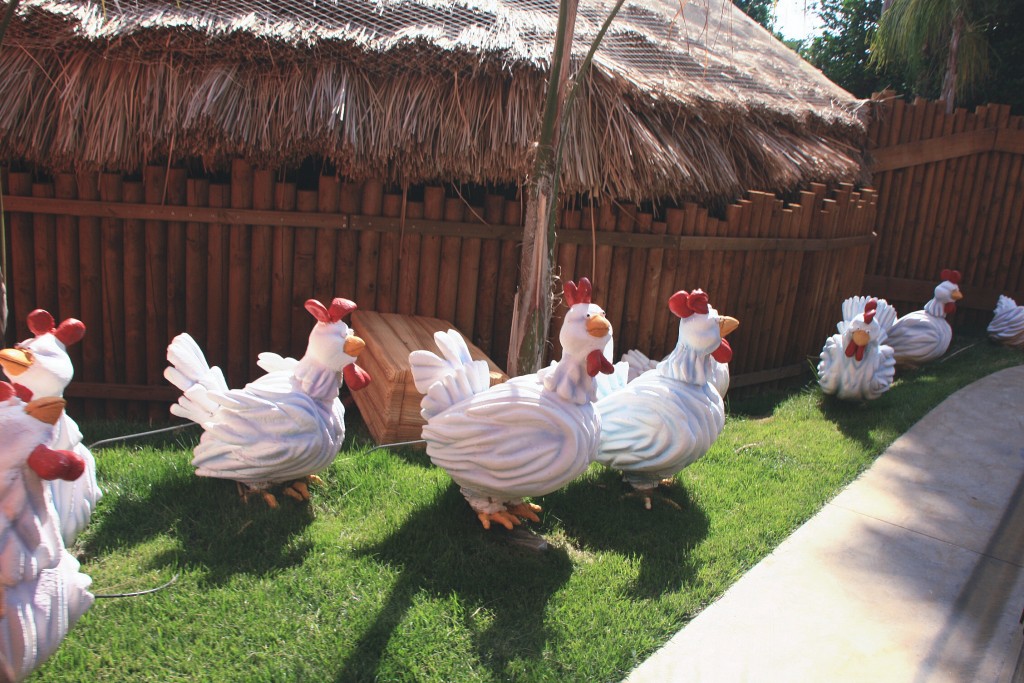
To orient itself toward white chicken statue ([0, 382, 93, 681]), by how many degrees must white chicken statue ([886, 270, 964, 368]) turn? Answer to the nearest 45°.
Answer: approximately 90° to its right

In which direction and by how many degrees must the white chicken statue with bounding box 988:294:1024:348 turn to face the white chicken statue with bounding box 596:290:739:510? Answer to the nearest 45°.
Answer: approximately 90° to its right

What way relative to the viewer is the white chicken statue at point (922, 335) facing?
to the viewer's right

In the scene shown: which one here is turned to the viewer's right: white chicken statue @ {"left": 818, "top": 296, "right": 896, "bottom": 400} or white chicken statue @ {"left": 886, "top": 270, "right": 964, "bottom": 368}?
white chicken statue @ {"left": 886, "top": 270, "right": 964, "bottom": 368}

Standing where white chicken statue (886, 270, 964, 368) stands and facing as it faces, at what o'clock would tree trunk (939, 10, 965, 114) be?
The tree trunk is roughly at 9 o'clock from the white chicken statue.

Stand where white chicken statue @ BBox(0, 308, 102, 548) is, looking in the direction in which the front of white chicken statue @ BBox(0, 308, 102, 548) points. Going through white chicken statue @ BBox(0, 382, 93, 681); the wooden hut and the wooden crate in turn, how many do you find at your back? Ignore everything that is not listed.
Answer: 2

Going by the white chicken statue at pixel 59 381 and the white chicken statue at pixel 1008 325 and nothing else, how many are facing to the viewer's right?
1

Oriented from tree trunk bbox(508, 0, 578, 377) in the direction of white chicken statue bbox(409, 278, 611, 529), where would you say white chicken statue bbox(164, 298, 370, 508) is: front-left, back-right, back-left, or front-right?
front-right

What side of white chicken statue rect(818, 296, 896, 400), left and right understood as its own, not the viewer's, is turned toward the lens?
front

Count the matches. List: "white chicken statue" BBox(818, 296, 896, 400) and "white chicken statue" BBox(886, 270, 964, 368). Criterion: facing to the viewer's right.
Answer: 1

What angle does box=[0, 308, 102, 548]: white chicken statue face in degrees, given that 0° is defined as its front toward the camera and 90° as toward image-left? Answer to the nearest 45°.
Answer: approximately 45°

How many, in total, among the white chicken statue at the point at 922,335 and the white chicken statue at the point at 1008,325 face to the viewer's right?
2

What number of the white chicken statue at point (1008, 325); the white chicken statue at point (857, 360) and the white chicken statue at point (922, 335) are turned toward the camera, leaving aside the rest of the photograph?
1

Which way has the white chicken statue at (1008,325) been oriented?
to the viewer's right

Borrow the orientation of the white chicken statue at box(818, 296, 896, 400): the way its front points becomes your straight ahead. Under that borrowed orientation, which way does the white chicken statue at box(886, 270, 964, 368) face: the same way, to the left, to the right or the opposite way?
to the left
